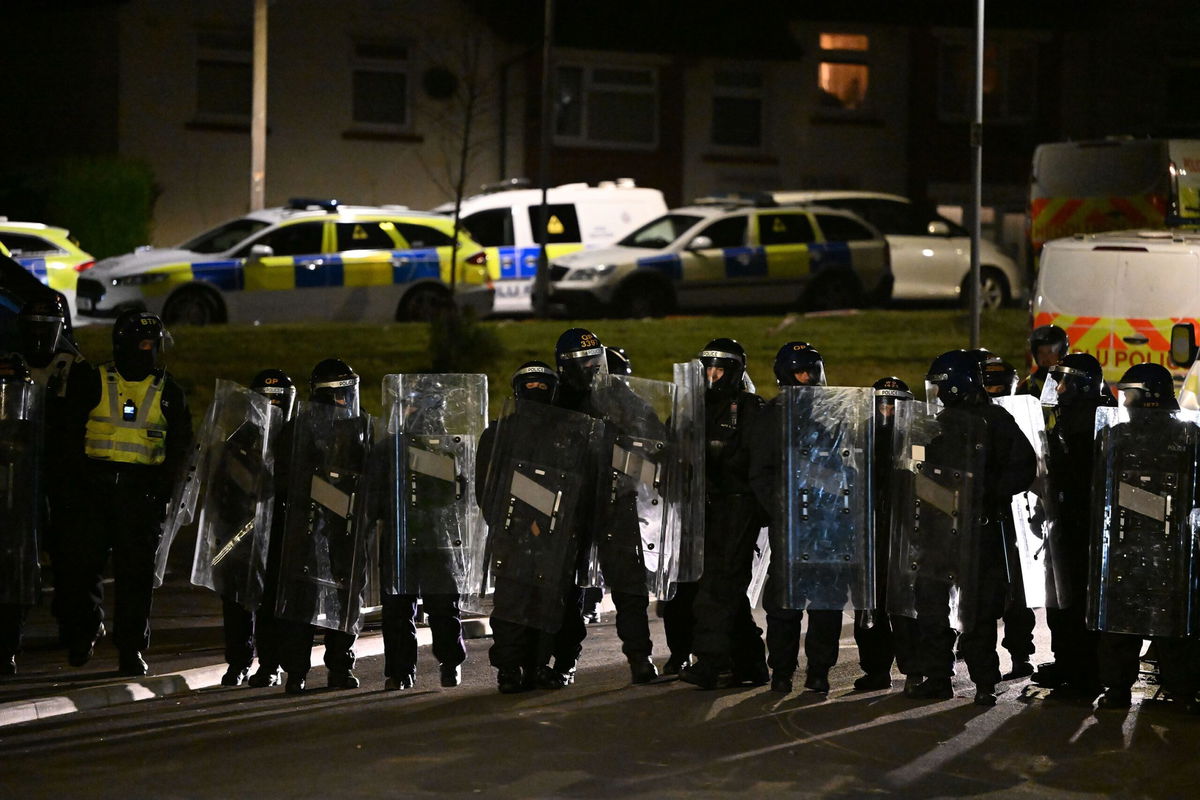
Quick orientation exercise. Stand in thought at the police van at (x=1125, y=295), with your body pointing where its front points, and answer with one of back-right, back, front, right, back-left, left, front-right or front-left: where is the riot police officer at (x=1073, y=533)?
back

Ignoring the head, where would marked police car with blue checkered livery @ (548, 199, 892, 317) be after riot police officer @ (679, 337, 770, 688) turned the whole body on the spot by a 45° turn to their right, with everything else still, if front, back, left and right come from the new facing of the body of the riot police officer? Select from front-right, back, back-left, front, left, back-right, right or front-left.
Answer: right

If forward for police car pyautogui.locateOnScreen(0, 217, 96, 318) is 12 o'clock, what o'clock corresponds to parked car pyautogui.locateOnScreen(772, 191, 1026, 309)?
The parked car is roughly at 6 o'clock from the police car.

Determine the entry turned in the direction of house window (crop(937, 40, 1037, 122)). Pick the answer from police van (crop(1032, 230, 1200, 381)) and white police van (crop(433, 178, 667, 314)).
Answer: the police van

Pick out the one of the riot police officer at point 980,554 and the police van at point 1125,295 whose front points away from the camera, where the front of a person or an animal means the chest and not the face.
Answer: the police van

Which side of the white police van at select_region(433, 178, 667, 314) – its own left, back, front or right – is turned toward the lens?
left

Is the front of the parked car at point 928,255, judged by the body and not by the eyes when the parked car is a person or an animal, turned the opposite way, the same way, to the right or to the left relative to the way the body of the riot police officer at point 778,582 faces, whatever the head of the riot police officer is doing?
to the left

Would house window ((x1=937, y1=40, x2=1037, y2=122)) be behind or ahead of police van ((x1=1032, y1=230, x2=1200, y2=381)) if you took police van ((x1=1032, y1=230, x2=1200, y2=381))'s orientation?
ahead

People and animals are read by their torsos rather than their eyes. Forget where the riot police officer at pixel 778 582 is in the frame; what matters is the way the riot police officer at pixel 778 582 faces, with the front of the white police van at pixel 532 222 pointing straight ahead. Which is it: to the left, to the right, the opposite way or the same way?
to the left

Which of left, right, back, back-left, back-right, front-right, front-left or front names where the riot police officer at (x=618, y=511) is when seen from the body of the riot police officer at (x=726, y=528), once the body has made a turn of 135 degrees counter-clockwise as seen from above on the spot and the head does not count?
back

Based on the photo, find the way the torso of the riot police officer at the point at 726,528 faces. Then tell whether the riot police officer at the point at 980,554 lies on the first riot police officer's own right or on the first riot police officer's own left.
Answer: on the first riot police officer's own left

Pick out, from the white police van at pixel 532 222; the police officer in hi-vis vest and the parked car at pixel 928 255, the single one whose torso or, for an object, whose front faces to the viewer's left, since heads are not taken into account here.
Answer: the white police van

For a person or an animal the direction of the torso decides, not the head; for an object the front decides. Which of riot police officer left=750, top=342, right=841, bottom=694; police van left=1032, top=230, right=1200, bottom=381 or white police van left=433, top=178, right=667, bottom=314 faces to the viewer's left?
the white police van

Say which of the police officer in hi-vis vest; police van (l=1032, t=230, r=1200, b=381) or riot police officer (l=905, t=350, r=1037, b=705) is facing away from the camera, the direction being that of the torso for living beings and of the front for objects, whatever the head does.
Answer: the police van
